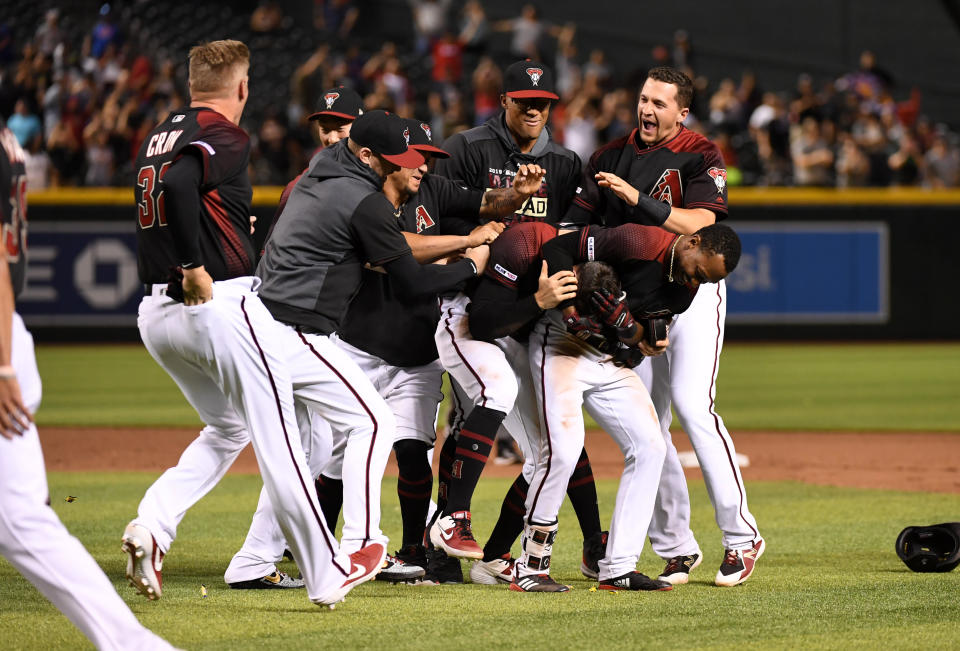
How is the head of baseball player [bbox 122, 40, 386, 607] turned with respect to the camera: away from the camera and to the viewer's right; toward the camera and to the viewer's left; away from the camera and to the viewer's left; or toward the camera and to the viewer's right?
away from the camera and to the viewer's right

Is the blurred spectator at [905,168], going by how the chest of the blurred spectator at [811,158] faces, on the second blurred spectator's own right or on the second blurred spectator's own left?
on the second blurred spectator's own left

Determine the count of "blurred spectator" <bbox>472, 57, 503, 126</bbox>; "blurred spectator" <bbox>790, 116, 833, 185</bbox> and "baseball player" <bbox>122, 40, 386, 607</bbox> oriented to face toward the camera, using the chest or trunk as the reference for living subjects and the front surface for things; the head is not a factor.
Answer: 2

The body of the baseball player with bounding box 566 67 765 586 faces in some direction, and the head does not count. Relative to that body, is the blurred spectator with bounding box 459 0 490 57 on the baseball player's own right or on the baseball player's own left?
on the baseball player's own right

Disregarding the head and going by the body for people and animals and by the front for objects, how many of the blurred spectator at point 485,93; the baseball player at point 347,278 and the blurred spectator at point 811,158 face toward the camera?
2

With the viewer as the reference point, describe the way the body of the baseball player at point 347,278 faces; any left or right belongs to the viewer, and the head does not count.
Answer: facing to the right of the viewer

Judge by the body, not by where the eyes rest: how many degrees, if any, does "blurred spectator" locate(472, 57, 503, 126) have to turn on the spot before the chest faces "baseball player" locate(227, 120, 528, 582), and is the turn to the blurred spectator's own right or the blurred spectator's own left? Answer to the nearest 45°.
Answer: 0° — they already face them

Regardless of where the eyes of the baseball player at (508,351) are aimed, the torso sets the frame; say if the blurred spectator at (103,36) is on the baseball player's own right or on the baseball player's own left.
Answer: on the baseball player's own left

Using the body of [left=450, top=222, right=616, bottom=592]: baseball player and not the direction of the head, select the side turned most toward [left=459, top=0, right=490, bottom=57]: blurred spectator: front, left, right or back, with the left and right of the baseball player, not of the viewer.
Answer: left

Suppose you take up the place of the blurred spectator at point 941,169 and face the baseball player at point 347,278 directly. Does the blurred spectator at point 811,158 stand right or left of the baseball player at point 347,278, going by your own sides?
right

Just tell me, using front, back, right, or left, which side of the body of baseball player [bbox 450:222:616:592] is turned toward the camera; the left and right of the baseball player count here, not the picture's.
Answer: right
